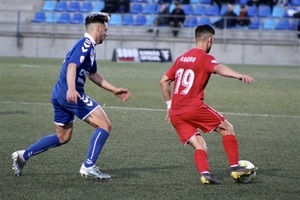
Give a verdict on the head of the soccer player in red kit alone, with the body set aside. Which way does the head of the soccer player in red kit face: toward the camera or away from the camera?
away from the camera

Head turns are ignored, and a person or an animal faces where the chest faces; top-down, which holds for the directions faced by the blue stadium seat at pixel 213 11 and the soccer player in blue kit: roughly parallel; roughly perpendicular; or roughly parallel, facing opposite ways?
roughly perpendicular

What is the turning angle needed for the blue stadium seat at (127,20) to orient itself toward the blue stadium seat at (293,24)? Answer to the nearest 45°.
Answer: approximately 90° to its left

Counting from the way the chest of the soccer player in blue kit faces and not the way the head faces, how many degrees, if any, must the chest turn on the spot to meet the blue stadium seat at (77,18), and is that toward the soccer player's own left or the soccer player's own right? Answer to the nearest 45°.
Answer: approximately 90° to the soccer player's own left

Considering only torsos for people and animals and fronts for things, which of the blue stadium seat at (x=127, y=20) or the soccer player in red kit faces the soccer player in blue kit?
the blue stadium seat

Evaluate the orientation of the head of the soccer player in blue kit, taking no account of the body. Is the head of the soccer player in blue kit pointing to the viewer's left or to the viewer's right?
to the viewer's right

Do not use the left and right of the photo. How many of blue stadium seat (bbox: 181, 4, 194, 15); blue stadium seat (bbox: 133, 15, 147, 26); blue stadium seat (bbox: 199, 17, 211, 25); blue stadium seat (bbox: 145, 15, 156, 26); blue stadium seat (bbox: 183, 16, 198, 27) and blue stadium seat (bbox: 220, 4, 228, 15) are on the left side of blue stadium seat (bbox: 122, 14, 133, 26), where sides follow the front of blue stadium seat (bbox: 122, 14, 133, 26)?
6

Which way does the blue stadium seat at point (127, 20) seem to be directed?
toward the camera

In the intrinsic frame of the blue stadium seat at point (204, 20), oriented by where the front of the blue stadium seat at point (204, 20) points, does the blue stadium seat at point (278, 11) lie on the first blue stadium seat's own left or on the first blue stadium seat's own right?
on the first blue stadium seat's own left

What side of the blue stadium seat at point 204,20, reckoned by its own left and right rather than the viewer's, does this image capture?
front

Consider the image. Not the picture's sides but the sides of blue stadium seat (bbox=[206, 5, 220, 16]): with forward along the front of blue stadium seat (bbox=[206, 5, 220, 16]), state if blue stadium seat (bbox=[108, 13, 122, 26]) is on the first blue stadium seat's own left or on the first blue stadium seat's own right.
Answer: on the first blue stadium seat's own right

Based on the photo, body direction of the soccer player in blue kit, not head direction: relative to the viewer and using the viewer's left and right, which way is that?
facing to the right of the viewer

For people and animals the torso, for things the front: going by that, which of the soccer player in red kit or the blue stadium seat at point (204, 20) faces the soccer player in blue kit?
the blue stadium seat

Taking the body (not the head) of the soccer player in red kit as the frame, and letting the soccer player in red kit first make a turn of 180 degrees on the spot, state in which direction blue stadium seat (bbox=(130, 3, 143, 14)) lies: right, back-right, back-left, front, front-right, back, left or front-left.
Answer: back-right

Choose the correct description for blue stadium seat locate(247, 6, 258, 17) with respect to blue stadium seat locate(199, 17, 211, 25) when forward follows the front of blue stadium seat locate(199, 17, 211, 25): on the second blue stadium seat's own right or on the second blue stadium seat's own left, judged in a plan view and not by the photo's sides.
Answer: on the second blue stadium seat's own left
